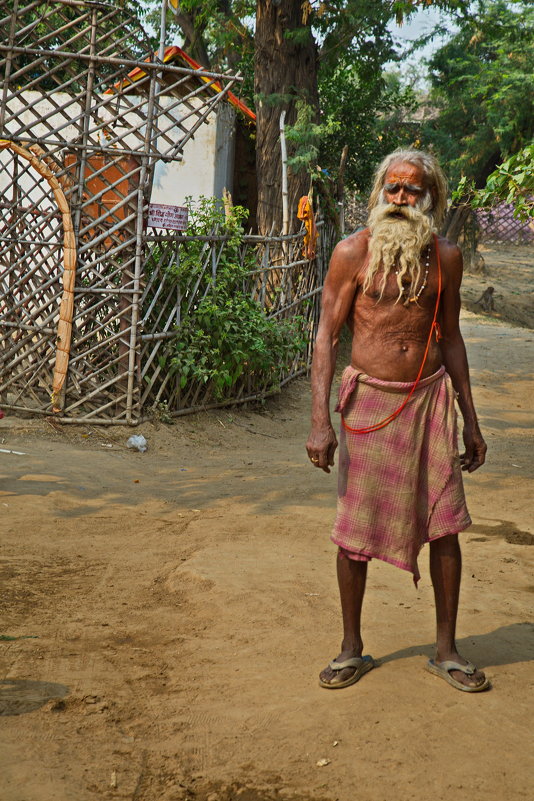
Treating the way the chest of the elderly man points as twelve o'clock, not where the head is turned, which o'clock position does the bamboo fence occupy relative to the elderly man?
The bamboo fence is roughly at 5 o'clock from the elderly man.

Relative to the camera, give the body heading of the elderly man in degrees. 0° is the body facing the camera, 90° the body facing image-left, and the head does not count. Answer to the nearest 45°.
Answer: approximately 0°

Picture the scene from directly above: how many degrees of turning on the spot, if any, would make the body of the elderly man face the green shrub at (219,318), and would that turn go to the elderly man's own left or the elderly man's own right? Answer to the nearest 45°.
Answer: approximately 180°

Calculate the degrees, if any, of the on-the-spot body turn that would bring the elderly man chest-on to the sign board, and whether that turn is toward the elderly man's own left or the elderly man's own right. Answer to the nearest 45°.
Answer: approximately 135° to the elderly man's own right

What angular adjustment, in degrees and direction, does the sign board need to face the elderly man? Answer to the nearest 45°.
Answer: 0° — it already faces them

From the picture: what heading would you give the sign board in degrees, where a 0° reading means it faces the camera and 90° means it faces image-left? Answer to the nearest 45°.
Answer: approximately 0°

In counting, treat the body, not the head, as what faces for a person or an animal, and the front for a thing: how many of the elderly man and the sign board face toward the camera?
2
